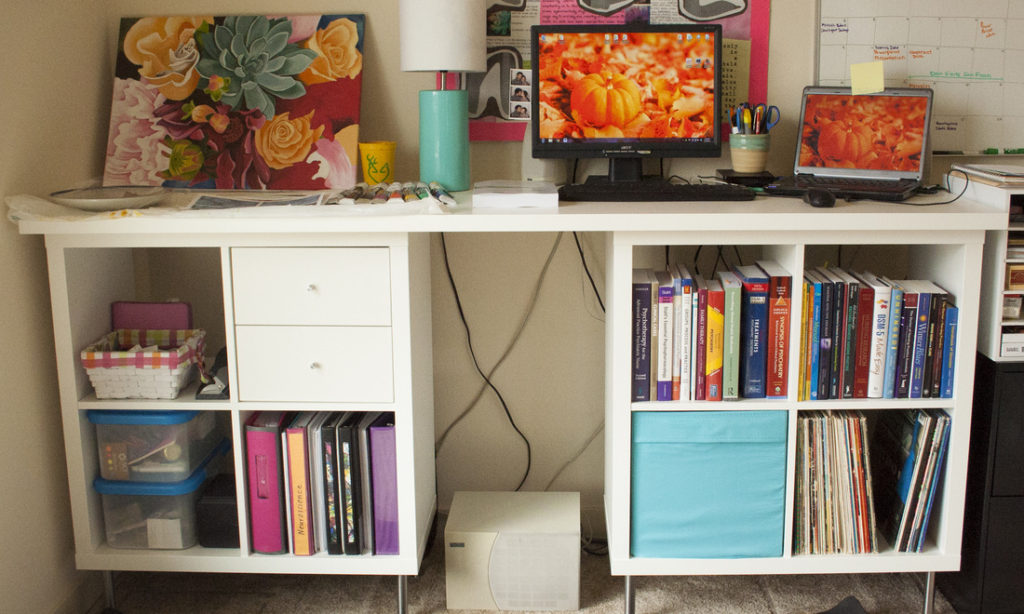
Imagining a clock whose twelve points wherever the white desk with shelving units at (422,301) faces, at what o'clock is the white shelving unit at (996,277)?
the white shelving unit at (996,277) is roughly at 9 o'clock from the white desk with shelving units at (422,301).

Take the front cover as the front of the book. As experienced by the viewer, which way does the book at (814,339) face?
facing to the right of the viewer

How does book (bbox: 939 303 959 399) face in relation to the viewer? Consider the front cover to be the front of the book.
to the viewer's right

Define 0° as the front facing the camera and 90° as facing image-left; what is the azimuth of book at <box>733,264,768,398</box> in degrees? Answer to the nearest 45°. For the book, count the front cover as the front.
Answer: approximately 270°

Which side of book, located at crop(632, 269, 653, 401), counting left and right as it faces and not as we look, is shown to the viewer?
right

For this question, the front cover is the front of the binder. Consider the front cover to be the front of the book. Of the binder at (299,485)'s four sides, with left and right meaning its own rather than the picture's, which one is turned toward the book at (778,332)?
front

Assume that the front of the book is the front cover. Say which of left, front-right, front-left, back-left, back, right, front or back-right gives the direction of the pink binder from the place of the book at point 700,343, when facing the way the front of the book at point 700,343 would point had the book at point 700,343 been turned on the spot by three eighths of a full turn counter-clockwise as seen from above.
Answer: front-left

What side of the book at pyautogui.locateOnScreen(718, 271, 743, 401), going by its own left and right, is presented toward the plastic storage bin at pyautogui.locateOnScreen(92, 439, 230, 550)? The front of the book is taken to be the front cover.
back

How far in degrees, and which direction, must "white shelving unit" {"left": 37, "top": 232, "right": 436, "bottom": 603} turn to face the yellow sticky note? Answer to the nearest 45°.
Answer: approximately 90° to its left

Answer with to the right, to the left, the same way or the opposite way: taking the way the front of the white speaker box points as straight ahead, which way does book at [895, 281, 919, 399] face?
to the left
